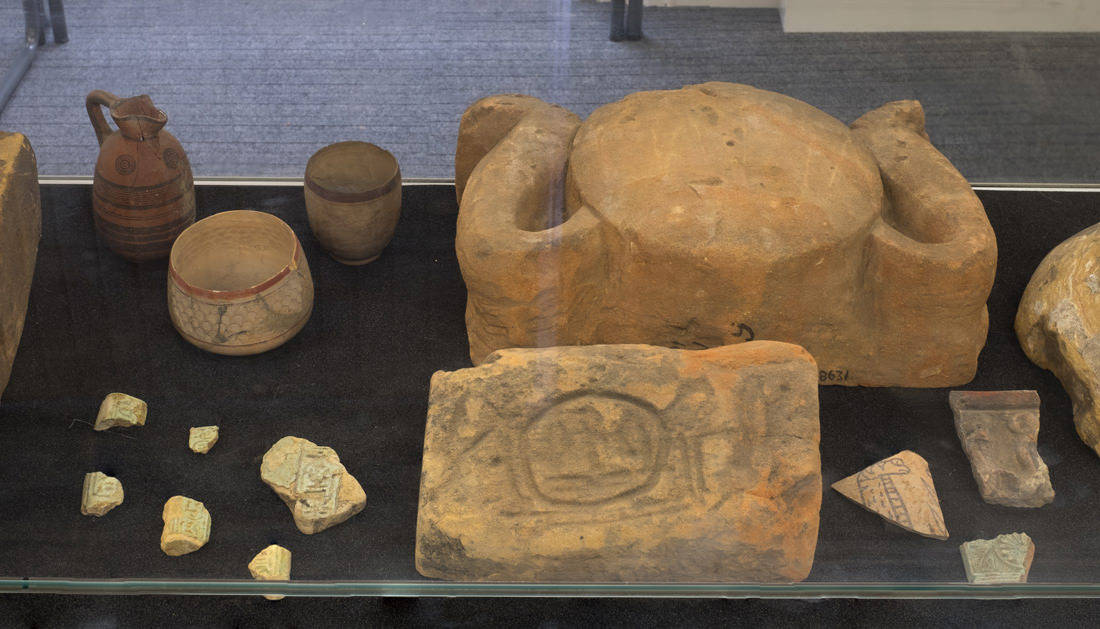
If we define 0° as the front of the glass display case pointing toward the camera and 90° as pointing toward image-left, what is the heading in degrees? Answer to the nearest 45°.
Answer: approximately 0°

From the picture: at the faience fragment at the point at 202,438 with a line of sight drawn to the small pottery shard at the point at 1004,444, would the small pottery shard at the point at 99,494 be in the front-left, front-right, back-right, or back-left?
back-right

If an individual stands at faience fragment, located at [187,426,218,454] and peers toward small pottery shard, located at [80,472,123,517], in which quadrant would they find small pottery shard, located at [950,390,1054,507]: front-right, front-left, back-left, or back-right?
back-left
